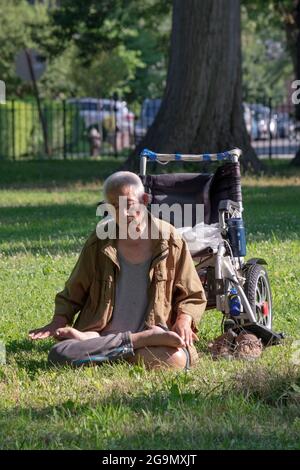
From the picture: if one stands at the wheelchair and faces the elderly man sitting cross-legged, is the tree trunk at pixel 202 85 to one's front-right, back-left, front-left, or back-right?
back-right

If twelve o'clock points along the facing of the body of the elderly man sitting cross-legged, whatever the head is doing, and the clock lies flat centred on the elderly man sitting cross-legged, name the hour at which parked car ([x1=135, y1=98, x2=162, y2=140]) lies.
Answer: The parked car is roughly at 6 o'clock from the elderly man sitting cross-legged.

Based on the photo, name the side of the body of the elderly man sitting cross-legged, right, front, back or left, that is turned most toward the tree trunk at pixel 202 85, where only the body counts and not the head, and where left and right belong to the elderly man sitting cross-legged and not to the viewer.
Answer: back

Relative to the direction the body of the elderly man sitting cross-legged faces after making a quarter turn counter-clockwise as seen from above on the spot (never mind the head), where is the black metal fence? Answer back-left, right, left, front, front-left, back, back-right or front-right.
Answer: left

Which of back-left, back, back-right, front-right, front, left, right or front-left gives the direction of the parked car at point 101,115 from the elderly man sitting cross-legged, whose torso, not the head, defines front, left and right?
back

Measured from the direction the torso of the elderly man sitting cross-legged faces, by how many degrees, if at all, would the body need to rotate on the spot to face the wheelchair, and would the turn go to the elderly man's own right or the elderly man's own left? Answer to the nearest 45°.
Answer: approximately 135° to the elderly man's own left

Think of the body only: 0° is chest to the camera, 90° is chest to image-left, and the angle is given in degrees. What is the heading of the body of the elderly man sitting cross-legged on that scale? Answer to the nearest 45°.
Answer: approximately 0°

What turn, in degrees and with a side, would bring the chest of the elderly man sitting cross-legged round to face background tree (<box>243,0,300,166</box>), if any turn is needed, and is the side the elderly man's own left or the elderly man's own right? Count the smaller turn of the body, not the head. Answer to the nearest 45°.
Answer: approximately 180°
